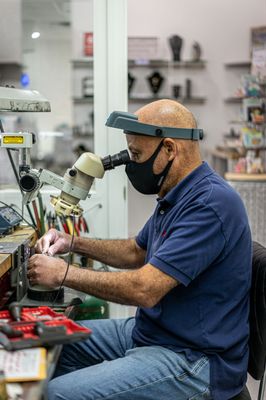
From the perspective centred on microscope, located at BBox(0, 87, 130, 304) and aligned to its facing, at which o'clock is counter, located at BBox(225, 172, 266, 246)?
The counter is roughly at 10 o'clock from the microscope.

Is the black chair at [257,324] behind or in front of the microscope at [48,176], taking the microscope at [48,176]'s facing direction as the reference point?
in front

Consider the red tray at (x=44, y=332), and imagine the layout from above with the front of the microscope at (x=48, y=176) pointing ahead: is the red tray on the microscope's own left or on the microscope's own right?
on the microscope's own right

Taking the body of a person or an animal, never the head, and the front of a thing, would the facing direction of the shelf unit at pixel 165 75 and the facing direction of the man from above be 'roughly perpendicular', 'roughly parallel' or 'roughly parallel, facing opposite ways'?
roughly perpendicular

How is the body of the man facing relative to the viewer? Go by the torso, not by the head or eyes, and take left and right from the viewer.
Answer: facing to the left of the viewer

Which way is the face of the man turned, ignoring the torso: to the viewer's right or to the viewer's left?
to the viewer's left

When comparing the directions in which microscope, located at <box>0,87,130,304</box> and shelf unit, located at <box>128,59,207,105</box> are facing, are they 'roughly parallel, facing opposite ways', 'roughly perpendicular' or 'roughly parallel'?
roughly perpendicular

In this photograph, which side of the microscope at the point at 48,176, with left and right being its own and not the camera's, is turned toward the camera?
right

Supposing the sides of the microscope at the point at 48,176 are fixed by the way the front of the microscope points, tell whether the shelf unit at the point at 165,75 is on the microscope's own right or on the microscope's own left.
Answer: on the microscope's own left
